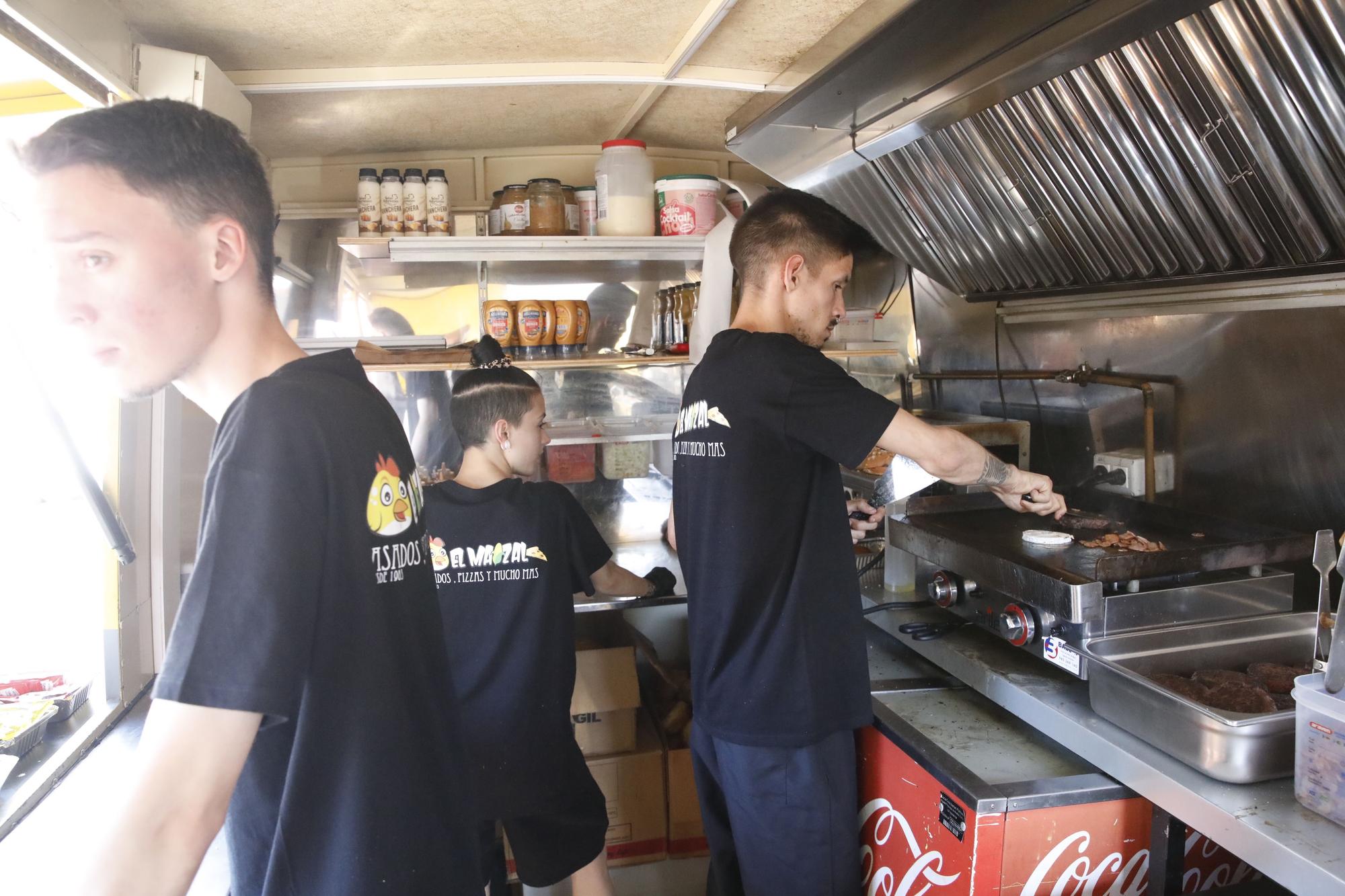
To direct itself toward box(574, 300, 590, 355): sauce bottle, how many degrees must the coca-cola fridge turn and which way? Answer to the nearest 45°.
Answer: approximately 90° to its right

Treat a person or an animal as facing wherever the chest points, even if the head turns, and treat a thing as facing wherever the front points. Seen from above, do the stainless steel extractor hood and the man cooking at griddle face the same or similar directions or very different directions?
very different directions

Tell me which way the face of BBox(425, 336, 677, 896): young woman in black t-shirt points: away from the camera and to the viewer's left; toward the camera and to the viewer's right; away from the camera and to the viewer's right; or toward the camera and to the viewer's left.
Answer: away from the camera and to the viewer's right

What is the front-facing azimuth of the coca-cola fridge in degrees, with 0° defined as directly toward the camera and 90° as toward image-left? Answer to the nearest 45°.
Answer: approximately 45°

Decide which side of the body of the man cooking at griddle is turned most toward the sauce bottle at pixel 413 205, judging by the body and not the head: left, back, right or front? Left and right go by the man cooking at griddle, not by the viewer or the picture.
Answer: left

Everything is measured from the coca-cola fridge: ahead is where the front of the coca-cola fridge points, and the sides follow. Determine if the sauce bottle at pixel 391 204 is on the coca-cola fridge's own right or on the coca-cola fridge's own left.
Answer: on the coca-cola fridge's own right

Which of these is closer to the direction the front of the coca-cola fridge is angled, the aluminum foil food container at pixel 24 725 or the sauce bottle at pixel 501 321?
the aluminum foil food container

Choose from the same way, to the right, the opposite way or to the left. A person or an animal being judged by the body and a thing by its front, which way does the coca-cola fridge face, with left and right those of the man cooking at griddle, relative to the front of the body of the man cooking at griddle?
the opposite way

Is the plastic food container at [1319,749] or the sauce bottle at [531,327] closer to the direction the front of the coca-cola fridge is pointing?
the sauce bottle

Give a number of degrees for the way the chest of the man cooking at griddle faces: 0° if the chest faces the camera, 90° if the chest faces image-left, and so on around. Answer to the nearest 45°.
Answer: approximately 225°

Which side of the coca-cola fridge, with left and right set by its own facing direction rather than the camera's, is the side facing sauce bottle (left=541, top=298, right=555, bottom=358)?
right

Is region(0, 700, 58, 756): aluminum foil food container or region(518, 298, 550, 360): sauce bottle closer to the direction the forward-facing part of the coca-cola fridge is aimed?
the aluminum foil food container

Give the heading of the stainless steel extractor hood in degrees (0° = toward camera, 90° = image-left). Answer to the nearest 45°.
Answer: approximately 45°
